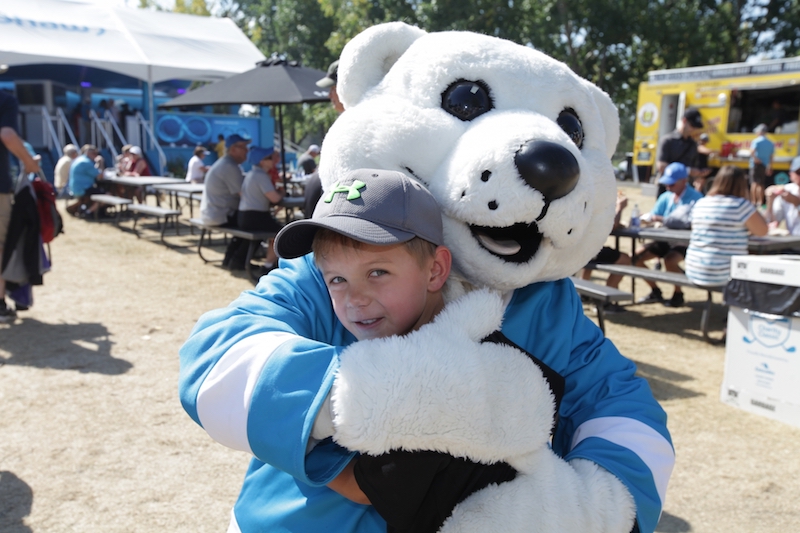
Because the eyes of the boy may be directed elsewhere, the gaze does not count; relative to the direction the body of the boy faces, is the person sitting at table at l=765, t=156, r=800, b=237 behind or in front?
behind

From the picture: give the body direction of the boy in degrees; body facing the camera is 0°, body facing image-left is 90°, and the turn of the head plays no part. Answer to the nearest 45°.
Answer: approximately 45°

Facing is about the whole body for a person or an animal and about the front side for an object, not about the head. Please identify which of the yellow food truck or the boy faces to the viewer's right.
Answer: the yellow food truck

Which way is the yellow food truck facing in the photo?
to the viewer's right

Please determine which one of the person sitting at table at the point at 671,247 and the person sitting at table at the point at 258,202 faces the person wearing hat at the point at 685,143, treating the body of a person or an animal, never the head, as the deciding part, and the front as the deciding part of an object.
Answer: the person sitting at table at the point at 258,202

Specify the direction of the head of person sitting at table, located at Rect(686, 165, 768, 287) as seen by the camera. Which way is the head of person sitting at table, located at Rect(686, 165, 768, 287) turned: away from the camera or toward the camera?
away from the camera

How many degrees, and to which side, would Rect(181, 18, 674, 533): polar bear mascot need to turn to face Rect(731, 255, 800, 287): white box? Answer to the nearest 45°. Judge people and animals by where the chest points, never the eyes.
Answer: approximately 90° to its left

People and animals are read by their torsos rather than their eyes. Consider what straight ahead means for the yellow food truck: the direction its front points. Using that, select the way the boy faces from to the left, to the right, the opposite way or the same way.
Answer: to the right

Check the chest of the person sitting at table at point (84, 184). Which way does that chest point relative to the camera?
to the viewer's right

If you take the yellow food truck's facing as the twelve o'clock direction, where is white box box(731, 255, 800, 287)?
The white box is roughly at 3 o'clock from the yellow food truck.
